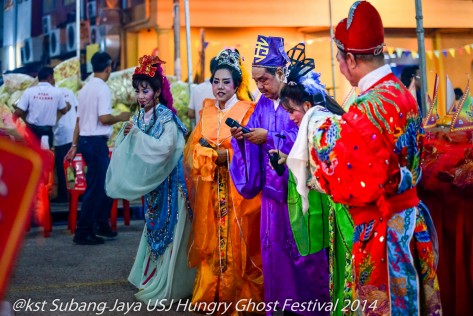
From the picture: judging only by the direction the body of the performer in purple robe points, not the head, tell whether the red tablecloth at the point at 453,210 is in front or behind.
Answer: behind

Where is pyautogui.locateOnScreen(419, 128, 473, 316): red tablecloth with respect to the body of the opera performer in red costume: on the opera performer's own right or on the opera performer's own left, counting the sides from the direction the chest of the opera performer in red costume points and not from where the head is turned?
on the opera performer's own right

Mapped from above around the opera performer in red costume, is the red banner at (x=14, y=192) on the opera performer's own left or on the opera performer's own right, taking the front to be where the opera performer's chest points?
on the opera performer's own left

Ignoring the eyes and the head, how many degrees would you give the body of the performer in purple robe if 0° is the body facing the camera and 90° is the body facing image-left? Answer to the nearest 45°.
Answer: approximately 45°

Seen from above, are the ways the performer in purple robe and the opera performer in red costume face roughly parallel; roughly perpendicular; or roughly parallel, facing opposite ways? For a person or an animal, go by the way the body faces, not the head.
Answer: roughly perpendicular

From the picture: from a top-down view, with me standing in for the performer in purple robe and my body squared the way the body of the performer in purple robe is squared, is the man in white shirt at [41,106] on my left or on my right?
on my right

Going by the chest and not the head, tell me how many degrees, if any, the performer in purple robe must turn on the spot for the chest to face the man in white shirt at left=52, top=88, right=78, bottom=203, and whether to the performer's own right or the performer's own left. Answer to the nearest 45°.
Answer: approximately 90° to the performer's own right

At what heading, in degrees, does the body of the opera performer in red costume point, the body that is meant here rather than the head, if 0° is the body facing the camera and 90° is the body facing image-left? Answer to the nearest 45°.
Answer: approximately 135°
